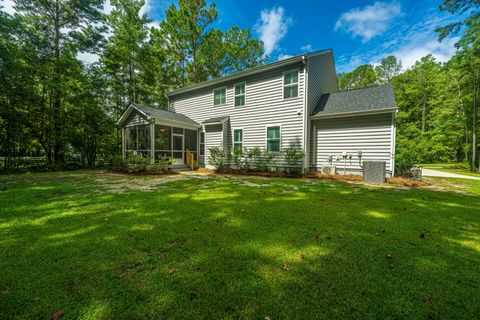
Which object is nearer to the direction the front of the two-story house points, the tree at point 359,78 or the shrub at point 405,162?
the tree

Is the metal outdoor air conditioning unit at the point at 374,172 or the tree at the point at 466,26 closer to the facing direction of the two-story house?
the tree

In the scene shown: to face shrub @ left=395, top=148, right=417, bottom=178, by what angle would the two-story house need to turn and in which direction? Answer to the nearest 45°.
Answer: approximately 45° to its right

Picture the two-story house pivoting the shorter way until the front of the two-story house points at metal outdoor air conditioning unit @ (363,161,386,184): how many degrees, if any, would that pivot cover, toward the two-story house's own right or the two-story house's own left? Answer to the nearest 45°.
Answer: approximately 90° to the two-story house's own right

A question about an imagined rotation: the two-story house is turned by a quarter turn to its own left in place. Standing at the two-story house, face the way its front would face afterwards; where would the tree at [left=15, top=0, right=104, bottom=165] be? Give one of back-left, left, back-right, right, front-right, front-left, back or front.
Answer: front-left

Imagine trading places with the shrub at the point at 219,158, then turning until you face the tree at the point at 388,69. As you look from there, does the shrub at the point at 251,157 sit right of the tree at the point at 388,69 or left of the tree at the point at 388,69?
right

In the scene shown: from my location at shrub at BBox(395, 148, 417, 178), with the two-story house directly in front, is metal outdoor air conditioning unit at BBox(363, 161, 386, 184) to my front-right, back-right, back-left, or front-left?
front-left

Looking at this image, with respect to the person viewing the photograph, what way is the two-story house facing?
facing away from the viewer and to the right of the viewer

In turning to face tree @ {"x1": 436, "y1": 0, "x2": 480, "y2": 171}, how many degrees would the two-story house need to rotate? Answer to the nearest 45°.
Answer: approximately 45° to its right

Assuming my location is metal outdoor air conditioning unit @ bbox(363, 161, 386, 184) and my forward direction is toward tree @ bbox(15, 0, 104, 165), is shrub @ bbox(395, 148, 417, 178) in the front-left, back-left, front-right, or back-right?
back-right

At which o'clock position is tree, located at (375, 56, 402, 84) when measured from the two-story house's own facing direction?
The tree is roughly at 12 o'clock from the two-story house.

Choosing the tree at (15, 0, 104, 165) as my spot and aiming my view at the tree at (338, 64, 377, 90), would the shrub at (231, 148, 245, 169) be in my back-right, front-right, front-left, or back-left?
front-right

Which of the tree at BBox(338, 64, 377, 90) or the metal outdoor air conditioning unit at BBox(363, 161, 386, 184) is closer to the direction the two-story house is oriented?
the tree
